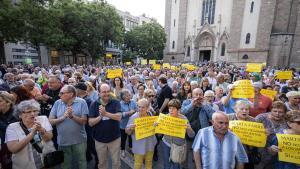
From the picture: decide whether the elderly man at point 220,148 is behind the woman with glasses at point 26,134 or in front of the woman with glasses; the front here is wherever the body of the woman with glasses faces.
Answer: in front

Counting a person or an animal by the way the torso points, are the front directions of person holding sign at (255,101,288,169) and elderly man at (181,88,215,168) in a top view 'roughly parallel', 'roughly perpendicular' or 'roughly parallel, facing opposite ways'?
roughly parallel

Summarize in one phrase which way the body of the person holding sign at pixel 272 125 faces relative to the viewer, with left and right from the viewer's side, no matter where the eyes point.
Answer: facing the viewer

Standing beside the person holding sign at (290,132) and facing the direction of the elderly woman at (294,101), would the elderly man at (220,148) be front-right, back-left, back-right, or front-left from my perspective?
back-left

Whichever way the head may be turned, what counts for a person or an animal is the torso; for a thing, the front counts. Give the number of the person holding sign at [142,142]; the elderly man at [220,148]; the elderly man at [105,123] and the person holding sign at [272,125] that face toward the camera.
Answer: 4

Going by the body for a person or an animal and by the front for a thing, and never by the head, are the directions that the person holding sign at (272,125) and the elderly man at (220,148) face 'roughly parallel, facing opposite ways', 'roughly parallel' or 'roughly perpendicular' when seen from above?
roughly parallel

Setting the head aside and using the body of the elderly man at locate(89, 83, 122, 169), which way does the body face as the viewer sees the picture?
toward the camera

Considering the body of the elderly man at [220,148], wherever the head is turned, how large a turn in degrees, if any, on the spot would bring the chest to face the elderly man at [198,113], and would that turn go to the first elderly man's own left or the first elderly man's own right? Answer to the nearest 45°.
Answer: approximately 135° to the first elderly man's own right
